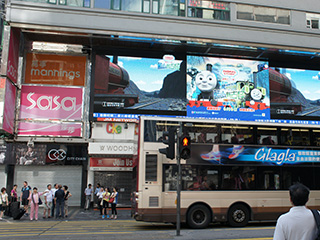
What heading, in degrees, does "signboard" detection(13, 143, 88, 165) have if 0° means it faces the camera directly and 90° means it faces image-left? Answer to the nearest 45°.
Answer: approximately 0°

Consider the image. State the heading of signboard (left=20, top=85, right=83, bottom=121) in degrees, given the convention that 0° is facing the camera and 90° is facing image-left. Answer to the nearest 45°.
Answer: approximately 0°

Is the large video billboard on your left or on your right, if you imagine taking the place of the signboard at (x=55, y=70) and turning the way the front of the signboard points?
on your left

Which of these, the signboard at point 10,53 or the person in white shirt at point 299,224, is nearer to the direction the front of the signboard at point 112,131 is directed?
the person in white shirt

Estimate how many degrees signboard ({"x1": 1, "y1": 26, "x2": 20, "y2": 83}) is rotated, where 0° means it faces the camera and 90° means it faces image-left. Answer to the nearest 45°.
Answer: approximately 315°

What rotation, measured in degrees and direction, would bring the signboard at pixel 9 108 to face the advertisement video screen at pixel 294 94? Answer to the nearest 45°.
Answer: approximately 45° to its left

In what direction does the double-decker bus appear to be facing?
to the viewer's right

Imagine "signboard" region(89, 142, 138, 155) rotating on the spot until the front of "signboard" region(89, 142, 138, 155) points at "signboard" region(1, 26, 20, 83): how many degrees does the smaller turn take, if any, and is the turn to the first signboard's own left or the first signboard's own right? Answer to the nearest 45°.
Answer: approximately 90° to the first signboard's own right
